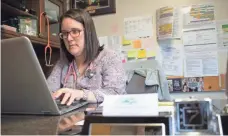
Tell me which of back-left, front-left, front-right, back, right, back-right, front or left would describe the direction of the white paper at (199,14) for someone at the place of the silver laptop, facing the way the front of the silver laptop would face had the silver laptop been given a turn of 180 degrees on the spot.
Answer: back

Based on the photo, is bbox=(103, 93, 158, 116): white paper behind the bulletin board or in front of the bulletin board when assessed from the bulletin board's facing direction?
in front

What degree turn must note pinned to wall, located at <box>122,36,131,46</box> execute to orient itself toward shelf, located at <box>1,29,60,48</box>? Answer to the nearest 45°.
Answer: approximately 45° to its right

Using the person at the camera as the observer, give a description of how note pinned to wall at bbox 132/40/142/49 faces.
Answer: facing the viewer

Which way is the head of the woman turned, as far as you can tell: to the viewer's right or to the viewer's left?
to the viewer's left

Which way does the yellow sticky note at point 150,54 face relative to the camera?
toward the camera

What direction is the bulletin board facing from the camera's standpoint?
toward the camera

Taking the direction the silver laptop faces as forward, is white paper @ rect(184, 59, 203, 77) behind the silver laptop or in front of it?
in front
